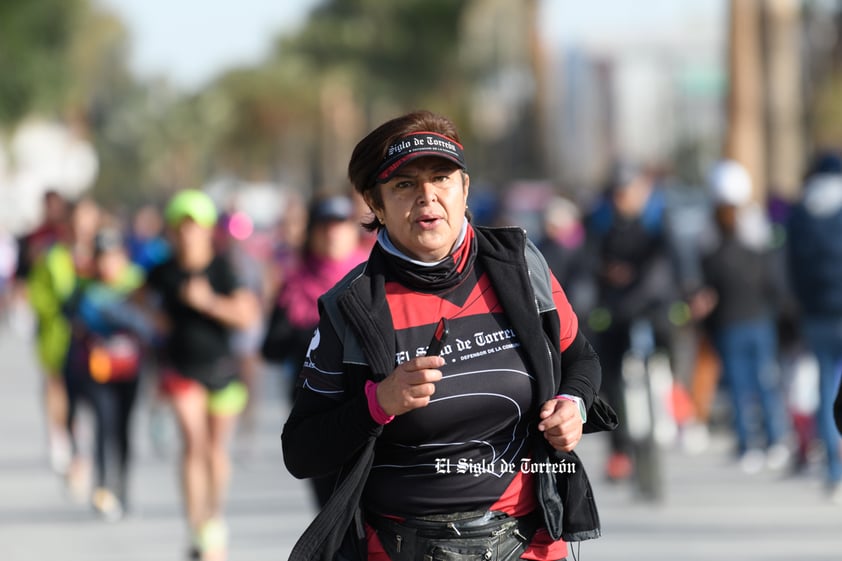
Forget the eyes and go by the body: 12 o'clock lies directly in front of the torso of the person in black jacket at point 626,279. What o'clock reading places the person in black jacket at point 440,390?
the person in black jacket at point 440,390 is roughly at 12 o'clock from the person in black jacket at point 626,279.

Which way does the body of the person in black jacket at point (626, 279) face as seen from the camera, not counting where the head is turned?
toward the camera

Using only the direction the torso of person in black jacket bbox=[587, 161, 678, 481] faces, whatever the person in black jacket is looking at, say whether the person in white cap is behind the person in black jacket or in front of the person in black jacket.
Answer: behind

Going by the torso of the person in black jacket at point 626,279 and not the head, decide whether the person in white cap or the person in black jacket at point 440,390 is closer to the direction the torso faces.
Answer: the person in black jacket
